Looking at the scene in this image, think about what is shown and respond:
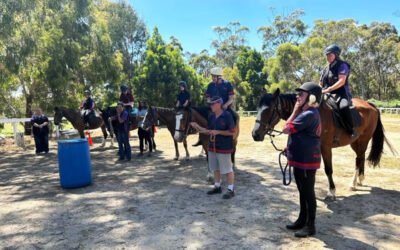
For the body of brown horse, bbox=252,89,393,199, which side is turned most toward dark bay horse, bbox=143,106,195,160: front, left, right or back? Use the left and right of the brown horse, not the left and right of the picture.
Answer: right

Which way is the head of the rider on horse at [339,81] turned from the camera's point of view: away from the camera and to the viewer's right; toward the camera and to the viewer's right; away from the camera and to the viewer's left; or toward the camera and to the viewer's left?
toward the camera and to the viewer's left

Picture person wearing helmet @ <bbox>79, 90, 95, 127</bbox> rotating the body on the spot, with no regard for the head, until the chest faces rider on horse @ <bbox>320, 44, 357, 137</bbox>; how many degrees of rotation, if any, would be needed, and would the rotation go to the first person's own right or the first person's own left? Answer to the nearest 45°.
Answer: approximately 90° to the first person's own left

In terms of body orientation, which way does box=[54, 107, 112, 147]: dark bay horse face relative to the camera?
to the viewer's left

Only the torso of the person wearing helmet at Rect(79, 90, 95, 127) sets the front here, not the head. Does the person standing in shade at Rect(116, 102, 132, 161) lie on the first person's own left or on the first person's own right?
on the first person's own left

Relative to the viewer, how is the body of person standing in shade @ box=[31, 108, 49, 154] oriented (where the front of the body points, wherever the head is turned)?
toward the camera

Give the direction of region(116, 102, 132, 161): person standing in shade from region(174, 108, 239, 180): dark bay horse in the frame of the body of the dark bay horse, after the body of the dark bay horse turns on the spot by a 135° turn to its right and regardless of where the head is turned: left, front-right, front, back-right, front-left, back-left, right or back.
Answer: front-left

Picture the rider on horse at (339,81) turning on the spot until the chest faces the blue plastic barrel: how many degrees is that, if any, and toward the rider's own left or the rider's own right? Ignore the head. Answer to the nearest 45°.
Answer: approximately 45° to the rider's own right

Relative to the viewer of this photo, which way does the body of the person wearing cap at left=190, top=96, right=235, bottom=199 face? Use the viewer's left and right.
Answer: facing the viewer and to the left of the viewer
